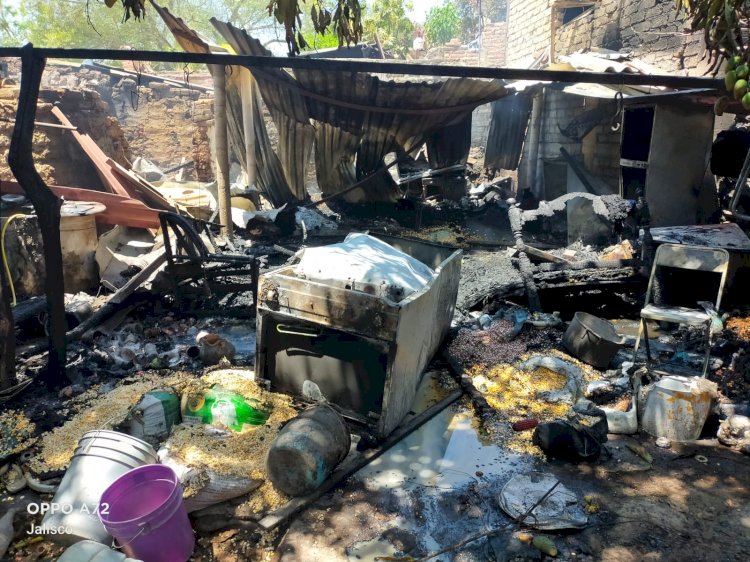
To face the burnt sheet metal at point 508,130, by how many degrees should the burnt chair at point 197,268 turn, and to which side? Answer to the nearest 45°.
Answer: approximately 45° to its left

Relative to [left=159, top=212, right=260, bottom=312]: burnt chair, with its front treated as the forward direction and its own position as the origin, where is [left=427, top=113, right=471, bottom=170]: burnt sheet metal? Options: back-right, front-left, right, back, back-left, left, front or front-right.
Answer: front-left

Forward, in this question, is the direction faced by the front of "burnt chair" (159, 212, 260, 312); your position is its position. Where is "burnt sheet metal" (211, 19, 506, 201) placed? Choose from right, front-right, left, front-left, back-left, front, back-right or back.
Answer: front-left

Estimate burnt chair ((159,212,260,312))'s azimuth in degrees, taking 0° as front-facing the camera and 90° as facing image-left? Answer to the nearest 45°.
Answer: approximately 270°

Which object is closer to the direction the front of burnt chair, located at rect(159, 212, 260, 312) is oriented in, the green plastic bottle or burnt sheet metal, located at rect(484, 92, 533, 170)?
the burnt sheet metal

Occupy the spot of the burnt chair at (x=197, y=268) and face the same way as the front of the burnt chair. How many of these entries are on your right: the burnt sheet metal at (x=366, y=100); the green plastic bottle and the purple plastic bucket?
2

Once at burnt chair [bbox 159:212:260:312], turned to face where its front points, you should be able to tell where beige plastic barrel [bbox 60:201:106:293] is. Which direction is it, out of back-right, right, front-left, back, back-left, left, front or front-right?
back-left

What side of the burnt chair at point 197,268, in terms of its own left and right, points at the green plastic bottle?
right
